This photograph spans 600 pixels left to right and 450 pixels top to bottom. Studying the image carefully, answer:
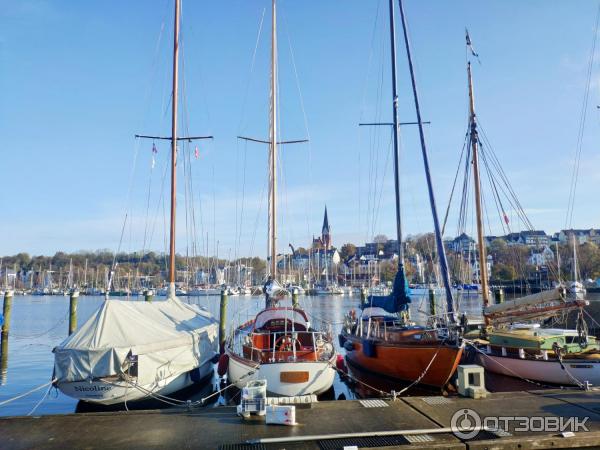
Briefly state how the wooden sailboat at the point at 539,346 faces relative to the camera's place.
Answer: facing away from the viewer and to the left of the viewer

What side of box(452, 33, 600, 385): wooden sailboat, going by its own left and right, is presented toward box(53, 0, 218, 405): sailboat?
left

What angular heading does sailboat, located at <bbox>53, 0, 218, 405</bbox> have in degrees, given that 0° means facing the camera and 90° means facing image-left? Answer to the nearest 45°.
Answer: approximately 225°

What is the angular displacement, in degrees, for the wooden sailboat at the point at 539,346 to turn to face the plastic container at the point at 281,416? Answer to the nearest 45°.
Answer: approximately 90° to its left

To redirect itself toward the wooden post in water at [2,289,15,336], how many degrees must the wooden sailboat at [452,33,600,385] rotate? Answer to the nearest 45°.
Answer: approximately 45° to its left

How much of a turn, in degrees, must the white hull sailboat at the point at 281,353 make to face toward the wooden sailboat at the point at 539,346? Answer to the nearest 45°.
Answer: approximately 90° to its right

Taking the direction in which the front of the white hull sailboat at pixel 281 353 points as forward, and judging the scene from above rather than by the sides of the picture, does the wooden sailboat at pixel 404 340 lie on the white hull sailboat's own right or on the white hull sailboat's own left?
on the white hull sailboat's own right

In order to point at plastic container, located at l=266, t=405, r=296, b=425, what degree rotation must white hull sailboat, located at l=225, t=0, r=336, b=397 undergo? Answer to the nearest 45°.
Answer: approximately 180°

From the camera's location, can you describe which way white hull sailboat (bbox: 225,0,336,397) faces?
facing away from the viewer

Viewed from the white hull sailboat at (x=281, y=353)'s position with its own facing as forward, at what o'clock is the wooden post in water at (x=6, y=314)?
The wooden post in water is roughly at 10 o'clock from the white hull sailboat.
